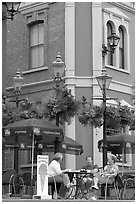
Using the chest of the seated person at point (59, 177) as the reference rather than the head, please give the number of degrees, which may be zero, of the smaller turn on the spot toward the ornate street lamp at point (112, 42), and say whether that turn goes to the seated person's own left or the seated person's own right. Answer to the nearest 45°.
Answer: approximately 90° to the seated person's own left

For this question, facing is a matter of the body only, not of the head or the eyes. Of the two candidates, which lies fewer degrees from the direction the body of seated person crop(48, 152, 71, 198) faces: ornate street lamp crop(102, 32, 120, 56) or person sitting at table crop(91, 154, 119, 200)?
the person sitting at table

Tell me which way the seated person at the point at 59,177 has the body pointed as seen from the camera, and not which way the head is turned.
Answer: to the viewer's right

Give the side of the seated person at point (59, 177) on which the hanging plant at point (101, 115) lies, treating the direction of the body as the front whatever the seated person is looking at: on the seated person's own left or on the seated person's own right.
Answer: on the seated person's own left

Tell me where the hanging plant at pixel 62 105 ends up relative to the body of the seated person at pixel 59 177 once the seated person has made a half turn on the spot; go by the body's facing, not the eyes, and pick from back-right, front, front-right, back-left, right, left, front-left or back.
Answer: right
